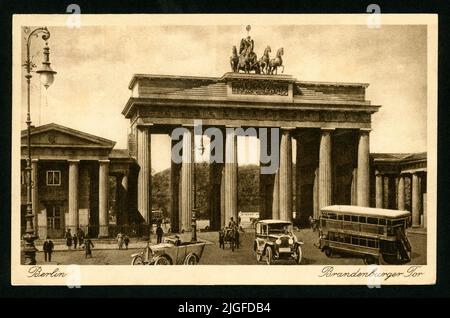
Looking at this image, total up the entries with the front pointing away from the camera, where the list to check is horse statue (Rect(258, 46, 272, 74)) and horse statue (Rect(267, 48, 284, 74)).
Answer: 0

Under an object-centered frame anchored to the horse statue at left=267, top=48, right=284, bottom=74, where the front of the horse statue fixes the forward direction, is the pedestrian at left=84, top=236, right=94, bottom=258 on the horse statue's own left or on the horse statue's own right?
on the horse statue's own right

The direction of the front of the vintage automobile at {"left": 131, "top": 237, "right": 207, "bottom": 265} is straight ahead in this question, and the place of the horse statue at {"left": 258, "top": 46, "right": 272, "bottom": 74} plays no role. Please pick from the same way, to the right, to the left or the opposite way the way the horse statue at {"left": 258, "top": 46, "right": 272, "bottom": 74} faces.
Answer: to the left

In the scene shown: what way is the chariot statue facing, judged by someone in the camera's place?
facing the viewer and to the right of the viewer

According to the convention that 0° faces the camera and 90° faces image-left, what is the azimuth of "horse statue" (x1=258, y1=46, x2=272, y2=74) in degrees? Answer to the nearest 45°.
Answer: approximately 315°

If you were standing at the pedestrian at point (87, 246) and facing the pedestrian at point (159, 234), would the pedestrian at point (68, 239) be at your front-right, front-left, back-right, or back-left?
back-left
